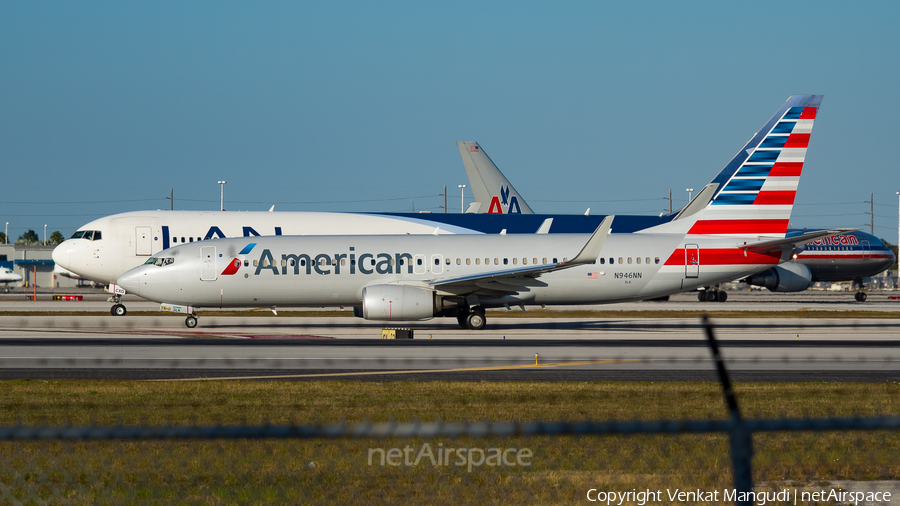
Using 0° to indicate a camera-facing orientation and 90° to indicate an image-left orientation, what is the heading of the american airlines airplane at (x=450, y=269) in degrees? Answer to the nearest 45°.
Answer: approximately 90°

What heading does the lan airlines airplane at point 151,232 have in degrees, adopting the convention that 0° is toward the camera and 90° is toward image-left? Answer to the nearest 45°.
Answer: approximately 90°

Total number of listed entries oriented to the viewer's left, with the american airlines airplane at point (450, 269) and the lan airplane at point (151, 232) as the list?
2

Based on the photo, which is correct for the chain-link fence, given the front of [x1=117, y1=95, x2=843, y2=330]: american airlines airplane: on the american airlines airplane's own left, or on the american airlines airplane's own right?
on the american airlines airplane's own left
